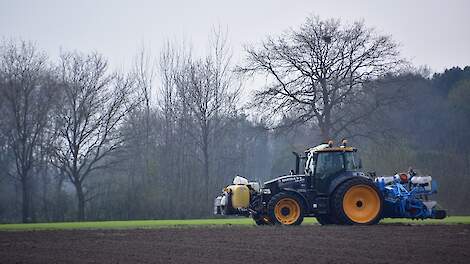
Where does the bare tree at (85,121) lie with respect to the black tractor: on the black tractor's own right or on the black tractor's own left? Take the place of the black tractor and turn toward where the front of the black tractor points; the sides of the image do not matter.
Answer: on the black tractor's own right

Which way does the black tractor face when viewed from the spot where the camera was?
facing to the left of the viewer

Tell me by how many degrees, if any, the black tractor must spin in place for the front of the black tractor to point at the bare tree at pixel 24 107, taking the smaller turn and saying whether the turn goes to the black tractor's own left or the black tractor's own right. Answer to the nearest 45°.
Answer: approximately 45° to the black tractor's own right

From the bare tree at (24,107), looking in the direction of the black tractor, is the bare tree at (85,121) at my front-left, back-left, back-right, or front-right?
front-left
